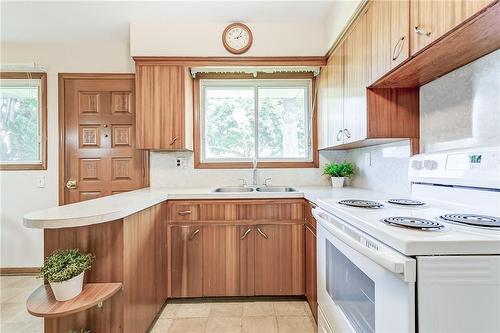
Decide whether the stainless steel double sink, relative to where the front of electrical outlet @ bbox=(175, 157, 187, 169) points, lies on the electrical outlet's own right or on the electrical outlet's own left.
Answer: on the electrical outlet's own left

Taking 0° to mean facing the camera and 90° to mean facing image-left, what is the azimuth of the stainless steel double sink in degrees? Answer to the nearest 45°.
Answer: approximately 0°

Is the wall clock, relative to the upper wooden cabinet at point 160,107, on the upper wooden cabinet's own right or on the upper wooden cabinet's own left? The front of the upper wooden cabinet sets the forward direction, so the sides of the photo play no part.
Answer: on the upper wooden cabinet's own left

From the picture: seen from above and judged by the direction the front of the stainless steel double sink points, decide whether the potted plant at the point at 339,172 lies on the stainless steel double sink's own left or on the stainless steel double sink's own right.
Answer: on the stainless steel double sink's own left

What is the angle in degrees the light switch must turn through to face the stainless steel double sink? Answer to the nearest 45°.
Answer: approximately 45° to its left

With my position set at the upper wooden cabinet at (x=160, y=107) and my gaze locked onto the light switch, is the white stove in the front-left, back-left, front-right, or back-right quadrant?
back-left

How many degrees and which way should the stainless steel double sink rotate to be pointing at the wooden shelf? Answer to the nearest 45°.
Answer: approximately 45° to its right
